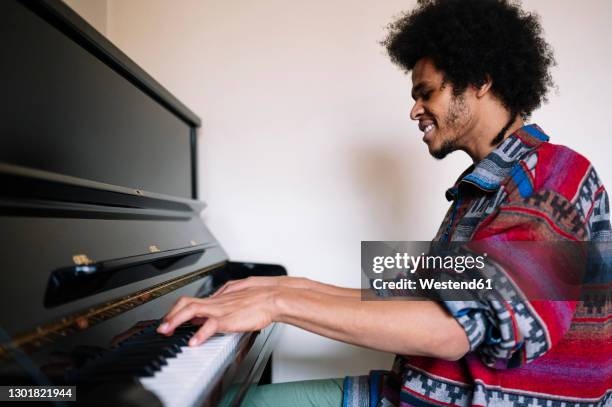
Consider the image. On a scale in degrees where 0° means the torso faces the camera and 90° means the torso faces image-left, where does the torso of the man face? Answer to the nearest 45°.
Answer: approximately 90°

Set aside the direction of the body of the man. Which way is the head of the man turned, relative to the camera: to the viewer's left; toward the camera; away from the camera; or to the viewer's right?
to the viewer's left
